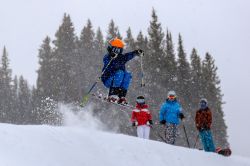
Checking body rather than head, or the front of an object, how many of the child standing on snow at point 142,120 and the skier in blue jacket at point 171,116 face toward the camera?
2

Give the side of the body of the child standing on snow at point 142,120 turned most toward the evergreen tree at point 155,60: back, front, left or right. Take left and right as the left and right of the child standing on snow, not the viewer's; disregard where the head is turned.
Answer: back

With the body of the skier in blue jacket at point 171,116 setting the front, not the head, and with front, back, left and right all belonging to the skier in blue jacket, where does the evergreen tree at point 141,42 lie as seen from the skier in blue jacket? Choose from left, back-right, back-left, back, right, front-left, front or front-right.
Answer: back

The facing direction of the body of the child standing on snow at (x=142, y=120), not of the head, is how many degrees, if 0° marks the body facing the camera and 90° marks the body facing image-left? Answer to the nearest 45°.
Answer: approximately 0°

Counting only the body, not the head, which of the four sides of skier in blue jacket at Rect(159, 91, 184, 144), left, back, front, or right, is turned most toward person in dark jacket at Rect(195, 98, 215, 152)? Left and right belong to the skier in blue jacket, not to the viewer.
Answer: left

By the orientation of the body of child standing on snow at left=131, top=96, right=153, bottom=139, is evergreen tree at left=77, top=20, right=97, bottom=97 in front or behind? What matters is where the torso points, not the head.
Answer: behind

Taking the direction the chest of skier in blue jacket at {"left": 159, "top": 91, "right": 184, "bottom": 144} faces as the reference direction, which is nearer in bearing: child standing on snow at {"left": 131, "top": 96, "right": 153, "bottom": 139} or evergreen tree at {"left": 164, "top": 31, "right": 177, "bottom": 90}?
the child standing on snow

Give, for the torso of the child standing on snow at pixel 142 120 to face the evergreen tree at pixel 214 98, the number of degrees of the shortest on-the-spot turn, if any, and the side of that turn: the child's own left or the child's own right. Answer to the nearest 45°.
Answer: approximately 180°
